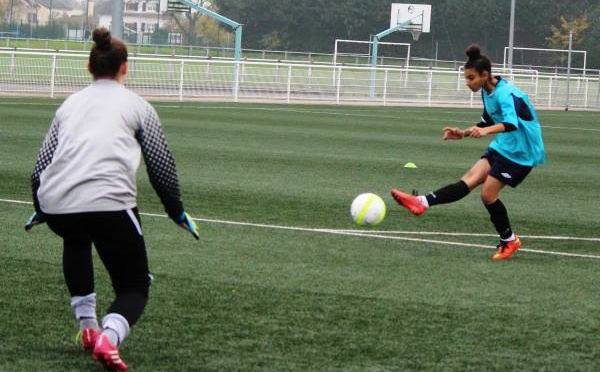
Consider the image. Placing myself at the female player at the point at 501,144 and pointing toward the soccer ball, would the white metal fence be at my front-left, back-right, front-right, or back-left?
front-right

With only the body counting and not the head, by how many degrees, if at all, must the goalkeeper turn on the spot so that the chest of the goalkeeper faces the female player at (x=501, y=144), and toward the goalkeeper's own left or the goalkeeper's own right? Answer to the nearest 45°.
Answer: approximately 45° to the goalkeeper's own right

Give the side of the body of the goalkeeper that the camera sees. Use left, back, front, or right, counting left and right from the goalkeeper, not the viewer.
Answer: back

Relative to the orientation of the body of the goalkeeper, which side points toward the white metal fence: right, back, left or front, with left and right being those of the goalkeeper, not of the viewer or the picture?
front

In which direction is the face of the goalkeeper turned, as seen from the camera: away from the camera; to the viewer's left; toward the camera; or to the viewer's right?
away from the camera

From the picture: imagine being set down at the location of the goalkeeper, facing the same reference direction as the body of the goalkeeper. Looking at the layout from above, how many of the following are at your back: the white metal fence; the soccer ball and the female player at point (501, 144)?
0

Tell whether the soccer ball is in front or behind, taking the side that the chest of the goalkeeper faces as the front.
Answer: in front
